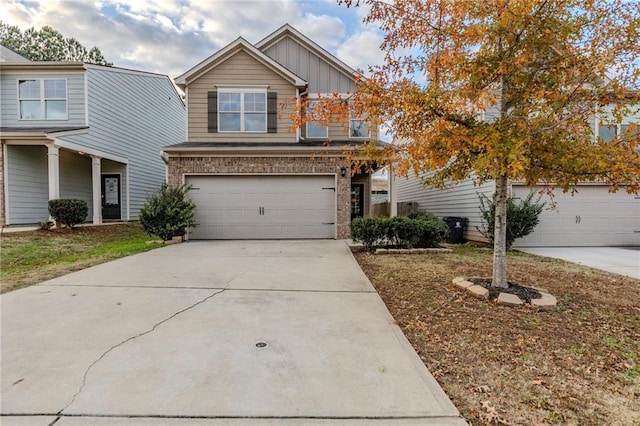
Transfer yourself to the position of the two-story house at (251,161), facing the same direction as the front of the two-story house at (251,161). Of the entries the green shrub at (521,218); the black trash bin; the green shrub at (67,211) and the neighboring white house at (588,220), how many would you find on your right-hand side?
1

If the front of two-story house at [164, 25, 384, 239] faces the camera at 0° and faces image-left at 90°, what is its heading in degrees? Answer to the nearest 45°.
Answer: approximately 0°

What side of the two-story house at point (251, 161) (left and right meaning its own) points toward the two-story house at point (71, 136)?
right

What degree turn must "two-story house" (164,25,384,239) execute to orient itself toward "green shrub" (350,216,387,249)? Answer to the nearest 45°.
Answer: approximately 45° to its left

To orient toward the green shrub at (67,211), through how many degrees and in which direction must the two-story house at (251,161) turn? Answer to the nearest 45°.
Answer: approximately 90° to its right

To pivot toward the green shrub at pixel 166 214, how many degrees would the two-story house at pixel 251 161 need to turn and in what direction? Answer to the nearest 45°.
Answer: approximately 90° to its right

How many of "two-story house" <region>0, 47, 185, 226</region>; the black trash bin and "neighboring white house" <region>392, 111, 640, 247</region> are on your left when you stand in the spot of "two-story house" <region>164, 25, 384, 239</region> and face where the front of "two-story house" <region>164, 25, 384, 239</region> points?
2

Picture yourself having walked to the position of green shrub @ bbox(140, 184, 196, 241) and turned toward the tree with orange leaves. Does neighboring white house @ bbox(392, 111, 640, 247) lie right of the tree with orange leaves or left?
left

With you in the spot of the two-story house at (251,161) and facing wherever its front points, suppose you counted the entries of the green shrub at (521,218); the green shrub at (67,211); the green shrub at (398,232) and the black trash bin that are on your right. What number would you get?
1

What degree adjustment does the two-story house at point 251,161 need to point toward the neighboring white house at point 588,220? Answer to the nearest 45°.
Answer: approximately 90° to its left

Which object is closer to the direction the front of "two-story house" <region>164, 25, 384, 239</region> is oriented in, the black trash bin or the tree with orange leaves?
the tree with orange leaves

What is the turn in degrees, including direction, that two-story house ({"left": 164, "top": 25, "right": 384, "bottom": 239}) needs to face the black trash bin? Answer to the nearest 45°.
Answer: approximately 90° to its left

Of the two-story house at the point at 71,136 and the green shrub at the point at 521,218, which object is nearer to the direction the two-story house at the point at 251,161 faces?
the green shrub

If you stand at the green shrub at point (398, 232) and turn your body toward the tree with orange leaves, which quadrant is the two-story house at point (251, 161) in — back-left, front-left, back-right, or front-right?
back-right
